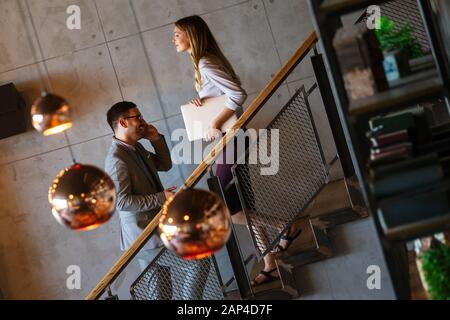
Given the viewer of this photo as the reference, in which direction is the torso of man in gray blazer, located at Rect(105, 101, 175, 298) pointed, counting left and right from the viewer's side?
facing to the right of the viewer

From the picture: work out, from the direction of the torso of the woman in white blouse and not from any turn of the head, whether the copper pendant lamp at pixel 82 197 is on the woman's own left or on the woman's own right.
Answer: on the woman's own left

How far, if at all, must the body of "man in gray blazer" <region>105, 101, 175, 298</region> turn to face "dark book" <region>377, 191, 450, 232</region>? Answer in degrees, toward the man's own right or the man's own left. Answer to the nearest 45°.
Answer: approximately 45° to the man's own right

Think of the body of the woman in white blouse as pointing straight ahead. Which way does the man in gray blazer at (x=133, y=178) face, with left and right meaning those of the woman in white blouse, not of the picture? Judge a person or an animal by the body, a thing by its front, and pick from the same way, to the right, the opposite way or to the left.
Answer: the opposite way

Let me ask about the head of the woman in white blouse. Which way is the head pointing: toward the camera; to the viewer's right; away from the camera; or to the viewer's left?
to the viewer's left
